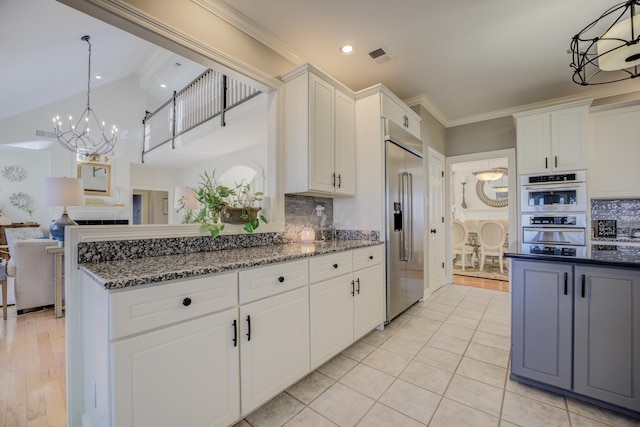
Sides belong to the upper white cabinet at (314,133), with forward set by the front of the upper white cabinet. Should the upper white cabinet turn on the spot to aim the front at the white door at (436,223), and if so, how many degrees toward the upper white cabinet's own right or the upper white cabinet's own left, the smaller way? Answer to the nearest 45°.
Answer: approximately 90° to the upper white cabinet's own left

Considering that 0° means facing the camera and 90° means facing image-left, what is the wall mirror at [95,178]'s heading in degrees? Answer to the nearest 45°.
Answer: approximately 0°

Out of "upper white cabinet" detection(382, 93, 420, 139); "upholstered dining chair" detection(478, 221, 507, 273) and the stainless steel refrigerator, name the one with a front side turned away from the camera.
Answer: the upholstered dining chair

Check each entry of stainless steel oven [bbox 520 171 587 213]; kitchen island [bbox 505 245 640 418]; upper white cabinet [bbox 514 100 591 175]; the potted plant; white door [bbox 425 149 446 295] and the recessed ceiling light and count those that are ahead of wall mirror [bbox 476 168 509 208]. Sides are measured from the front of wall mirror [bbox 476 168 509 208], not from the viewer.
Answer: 6

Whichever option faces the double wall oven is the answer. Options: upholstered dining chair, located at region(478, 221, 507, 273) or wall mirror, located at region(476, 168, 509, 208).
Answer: the wall mirror

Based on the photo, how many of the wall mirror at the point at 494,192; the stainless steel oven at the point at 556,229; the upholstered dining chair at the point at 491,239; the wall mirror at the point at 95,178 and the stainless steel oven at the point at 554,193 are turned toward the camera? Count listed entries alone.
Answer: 4

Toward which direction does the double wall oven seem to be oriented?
toward the camera

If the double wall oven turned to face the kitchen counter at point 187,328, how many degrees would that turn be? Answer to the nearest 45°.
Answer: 0° — it already faces it

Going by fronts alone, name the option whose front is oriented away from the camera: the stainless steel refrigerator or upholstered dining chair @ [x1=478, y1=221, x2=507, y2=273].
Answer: the upholstered dining chair

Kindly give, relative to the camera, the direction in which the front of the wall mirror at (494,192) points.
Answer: facing the viewer

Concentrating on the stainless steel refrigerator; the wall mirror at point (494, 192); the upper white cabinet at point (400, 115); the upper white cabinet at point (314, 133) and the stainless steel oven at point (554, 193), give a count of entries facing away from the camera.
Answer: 0

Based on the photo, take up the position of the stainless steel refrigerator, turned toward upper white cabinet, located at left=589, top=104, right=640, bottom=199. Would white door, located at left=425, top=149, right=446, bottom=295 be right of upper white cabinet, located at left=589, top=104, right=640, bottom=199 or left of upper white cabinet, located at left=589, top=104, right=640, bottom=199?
left

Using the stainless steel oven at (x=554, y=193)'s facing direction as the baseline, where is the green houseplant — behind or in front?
in front

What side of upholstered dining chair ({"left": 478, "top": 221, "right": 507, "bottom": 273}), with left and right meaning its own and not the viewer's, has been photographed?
back

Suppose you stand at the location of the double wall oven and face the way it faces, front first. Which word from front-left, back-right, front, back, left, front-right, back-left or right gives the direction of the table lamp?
front-right

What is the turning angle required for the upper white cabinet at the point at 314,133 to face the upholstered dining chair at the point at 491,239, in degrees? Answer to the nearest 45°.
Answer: approximately 90° to its left

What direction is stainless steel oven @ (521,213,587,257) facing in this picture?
toward the camera
